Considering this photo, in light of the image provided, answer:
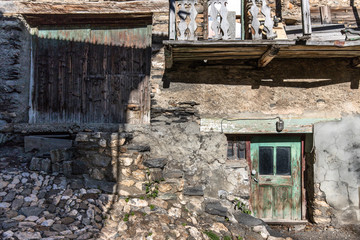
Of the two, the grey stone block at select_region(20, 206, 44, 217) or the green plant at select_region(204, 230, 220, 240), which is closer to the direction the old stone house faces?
the green plant

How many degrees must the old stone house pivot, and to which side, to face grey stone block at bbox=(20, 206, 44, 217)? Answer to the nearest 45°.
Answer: approximately 45° to its right

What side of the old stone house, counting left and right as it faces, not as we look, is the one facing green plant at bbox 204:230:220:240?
front

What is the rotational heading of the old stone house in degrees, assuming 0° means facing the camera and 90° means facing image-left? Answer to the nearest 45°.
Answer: approximately 0°

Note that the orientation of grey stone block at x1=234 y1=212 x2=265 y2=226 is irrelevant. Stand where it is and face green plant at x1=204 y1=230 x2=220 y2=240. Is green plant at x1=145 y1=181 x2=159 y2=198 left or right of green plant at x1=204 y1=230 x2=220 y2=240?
right
